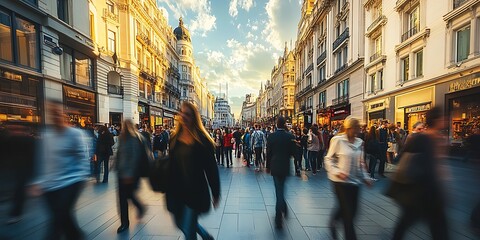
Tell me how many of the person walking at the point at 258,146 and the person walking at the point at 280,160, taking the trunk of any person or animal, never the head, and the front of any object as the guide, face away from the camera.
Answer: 2

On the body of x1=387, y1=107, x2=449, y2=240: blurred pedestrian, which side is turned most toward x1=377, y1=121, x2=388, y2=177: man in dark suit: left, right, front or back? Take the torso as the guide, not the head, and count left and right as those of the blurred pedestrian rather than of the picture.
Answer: left

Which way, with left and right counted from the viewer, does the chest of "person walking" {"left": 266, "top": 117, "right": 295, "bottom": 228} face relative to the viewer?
facing away from the viewer

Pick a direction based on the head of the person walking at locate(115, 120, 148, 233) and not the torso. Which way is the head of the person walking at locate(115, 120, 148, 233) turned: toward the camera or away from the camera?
away from the camera

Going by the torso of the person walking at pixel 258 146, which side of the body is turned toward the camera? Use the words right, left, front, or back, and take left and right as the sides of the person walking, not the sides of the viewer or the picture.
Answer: back
